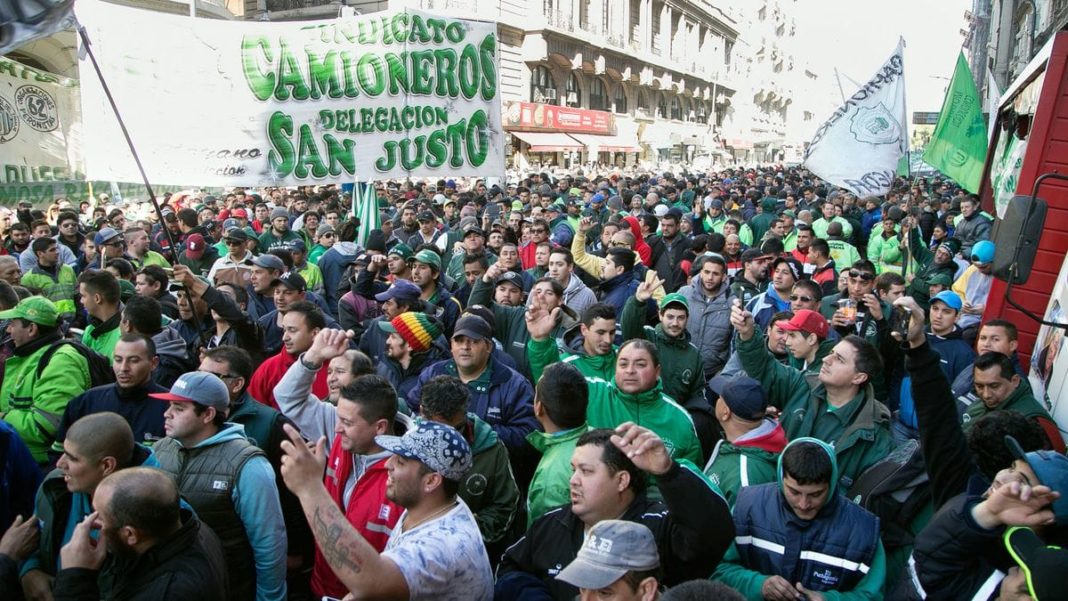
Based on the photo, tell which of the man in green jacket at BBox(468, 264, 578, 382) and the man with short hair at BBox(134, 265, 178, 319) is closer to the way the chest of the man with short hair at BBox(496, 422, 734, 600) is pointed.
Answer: the man with short hair

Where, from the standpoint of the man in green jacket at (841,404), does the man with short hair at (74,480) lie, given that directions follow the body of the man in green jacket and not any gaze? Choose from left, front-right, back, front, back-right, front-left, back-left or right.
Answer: front

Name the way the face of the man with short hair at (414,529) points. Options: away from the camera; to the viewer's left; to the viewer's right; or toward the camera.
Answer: to the viewer's left

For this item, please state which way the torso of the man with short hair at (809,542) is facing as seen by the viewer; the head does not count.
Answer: toward the camera

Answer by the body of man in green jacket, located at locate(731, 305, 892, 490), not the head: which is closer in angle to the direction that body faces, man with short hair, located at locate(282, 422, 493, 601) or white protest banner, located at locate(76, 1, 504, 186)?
the man with short hair

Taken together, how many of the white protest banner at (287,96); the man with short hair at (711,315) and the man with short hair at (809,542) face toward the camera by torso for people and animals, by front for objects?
3

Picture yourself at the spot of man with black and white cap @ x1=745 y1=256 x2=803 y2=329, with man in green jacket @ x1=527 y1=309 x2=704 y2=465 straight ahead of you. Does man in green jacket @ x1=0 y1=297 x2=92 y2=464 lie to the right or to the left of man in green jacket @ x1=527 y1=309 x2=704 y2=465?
right

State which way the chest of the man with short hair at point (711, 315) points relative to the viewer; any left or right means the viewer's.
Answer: facing the viewer

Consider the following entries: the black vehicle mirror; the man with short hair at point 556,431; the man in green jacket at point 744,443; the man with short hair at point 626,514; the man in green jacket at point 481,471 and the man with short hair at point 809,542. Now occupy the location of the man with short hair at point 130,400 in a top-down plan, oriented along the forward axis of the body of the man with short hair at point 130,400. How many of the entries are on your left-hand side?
6

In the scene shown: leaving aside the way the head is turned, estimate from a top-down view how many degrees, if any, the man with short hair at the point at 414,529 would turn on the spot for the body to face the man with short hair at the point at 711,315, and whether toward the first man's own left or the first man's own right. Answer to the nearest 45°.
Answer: approximately 135° to the first man's own right

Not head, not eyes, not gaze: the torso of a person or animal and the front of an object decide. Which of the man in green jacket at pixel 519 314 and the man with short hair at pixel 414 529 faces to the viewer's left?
the man with short hair

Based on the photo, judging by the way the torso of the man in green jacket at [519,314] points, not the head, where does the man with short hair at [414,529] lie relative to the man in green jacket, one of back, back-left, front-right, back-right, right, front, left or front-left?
front

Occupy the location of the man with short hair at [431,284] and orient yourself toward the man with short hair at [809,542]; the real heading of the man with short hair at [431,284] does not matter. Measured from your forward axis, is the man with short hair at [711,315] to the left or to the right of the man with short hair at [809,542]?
left

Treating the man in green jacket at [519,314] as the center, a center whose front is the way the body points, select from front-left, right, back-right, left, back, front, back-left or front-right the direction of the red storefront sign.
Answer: back

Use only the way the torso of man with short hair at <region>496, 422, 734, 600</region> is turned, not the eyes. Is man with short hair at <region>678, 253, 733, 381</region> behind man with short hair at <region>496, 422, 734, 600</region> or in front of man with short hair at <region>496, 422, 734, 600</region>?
behind
